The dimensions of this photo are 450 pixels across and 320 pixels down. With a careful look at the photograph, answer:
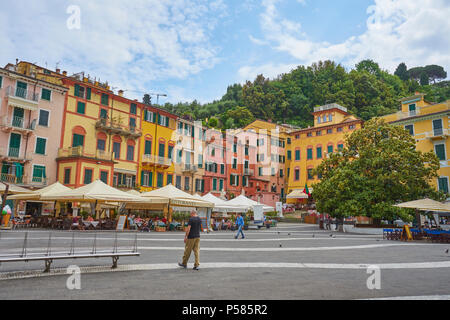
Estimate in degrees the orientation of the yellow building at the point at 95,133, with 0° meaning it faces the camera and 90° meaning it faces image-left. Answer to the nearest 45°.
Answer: approximately 315°

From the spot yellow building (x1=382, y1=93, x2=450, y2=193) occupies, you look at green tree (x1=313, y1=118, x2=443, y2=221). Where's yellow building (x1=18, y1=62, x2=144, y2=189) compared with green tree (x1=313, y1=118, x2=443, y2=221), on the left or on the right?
right

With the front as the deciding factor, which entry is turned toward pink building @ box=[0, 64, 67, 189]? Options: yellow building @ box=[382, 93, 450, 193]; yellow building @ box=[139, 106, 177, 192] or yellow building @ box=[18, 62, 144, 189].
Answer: yellow building @ box=[382, 93, 450, 193]

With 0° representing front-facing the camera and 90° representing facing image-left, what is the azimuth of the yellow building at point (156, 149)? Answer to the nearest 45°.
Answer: approximately 315°

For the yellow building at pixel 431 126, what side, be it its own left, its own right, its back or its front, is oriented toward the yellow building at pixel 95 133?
front

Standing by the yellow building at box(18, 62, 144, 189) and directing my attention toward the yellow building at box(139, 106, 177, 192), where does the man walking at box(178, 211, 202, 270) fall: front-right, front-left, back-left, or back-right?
back-right

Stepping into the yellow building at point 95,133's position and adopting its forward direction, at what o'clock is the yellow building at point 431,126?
the yellow building at point 431,126 is roughly at 11 o'clock from the yellow building at point 95,133.

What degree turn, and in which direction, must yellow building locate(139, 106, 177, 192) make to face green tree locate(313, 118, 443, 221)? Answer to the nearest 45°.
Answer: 0° — it already faces it

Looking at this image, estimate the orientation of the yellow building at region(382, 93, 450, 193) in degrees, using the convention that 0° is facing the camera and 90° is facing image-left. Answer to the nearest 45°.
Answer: approximately 45°

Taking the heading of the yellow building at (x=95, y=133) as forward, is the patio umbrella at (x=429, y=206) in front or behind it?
in front

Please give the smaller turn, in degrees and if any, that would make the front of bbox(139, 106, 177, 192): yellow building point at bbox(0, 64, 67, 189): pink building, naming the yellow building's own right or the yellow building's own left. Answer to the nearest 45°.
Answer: approximately 90° to the yellow building's own right
